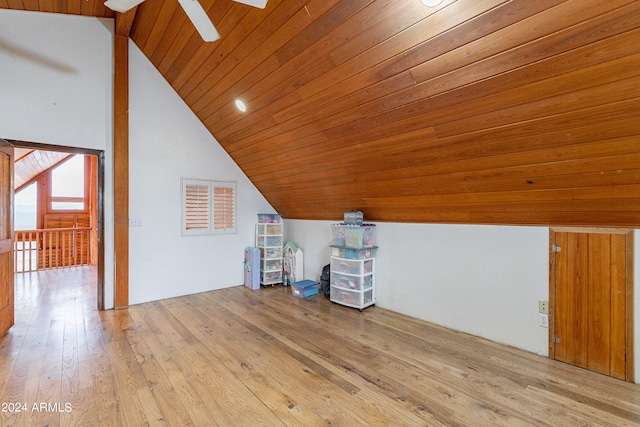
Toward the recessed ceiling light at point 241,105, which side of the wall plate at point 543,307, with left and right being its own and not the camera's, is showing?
right

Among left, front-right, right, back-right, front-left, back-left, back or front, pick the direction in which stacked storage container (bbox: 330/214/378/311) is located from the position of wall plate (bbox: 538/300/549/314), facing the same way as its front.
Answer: right

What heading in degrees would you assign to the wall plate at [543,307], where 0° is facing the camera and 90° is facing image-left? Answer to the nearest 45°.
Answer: approximately 0°

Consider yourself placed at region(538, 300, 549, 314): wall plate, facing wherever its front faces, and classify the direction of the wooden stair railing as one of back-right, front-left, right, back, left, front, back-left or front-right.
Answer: right

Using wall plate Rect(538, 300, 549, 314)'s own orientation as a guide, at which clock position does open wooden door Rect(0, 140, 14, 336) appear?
The open wooden door is roughly at 2 o'clock from the wall plate.

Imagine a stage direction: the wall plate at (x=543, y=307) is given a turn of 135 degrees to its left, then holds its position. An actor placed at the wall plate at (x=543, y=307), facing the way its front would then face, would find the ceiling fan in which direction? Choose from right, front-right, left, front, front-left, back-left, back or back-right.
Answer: back
